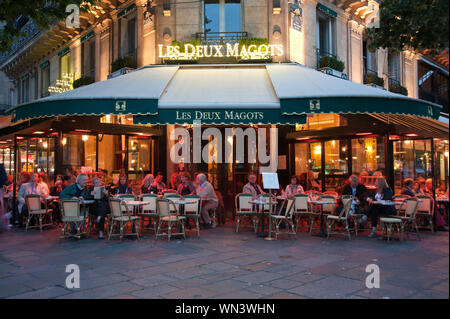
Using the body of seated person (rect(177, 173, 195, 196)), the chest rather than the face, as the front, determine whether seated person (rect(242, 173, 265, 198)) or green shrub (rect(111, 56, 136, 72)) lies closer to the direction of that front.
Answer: the seated person

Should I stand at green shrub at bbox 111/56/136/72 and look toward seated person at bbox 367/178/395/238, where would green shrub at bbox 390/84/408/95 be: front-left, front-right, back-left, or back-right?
front-left

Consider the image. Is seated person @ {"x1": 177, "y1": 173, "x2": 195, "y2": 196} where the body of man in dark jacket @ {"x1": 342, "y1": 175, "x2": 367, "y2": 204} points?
no

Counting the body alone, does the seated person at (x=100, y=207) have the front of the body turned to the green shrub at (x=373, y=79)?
no

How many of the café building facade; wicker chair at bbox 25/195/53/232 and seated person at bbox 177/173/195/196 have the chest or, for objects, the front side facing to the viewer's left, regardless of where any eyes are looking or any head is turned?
0

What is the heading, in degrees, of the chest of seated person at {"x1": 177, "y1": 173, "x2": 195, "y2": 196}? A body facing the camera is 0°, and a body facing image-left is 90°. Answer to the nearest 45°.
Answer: approximately 0°

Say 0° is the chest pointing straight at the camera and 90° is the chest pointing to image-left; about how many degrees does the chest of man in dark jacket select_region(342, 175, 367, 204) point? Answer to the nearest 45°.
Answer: approximately 0°

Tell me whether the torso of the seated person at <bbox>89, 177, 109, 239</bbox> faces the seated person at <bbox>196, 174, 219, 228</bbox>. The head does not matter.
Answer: no

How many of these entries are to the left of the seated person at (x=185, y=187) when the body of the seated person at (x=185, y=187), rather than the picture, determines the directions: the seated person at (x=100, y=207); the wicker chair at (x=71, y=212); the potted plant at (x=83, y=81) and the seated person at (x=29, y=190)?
0
